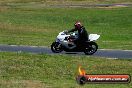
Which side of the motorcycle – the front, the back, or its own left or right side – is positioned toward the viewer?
left

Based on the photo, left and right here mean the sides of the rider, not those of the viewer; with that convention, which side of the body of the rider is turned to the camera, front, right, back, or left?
left
